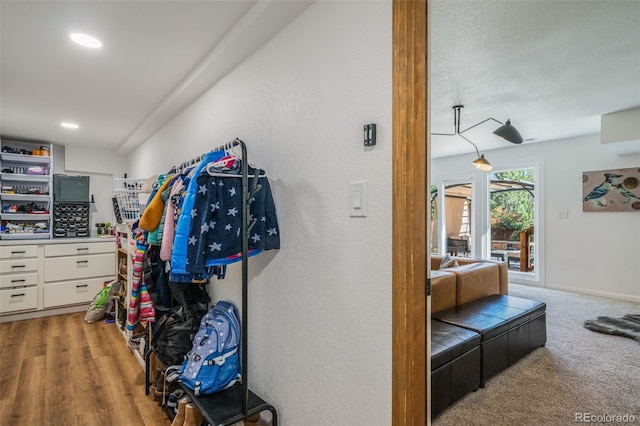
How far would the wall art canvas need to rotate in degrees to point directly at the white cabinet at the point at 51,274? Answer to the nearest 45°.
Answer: approximately 45° to its right

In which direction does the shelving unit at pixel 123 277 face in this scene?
to the viewer's left

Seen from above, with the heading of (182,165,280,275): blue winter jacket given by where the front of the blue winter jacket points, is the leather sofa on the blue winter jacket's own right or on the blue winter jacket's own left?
on the blue winter jacket's own left

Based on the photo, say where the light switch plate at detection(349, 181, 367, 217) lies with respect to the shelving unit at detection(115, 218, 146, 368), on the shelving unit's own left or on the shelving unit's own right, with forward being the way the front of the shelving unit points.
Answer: on the shelving unit's own left

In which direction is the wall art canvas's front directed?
toward the camera

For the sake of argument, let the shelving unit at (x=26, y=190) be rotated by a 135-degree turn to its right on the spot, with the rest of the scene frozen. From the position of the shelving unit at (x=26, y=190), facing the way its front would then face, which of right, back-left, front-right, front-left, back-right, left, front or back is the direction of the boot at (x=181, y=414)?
back-left

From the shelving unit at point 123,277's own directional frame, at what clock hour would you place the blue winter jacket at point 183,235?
The blue winter jacket is roughly at 9 o'clock from the shelving unit.

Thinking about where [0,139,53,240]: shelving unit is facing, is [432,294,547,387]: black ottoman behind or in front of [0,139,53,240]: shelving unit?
in front

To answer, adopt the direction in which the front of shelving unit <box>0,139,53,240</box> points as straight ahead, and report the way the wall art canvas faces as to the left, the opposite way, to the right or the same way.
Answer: to the right

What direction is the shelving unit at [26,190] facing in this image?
toward the camera

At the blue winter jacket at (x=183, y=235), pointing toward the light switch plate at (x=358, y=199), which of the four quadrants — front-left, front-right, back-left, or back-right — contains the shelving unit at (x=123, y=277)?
back-left

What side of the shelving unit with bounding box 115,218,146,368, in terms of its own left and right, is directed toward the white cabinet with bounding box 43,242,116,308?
right

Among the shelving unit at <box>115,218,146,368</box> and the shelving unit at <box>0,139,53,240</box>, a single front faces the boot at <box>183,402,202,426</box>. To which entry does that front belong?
the shelving unit at <box>0,139,53,240</box>
